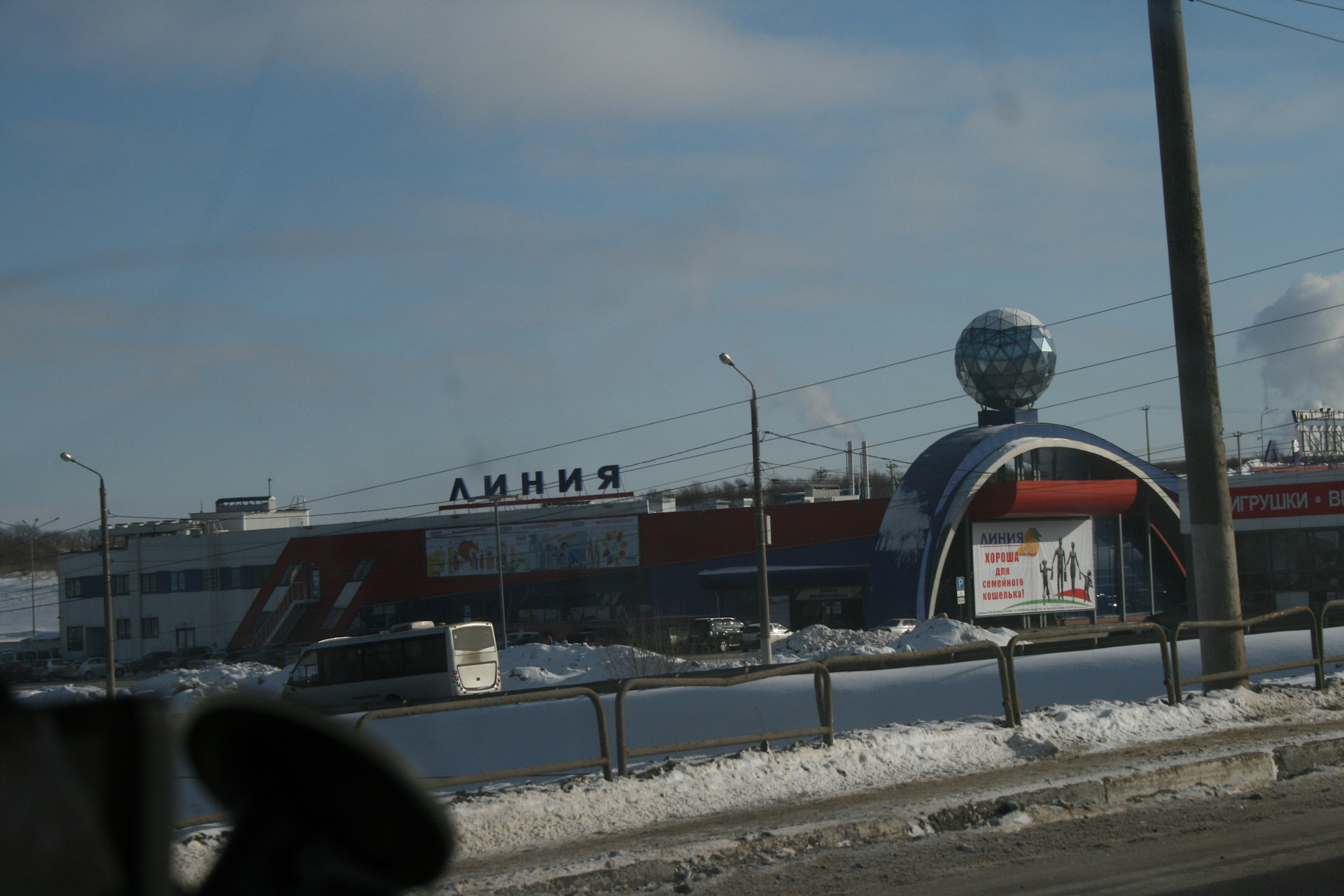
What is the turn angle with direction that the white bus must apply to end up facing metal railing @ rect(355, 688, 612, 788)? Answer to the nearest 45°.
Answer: approximately 135° to its left

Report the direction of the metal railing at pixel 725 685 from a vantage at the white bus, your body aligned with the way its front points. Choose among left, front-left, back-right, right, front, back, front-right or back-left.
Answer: back-left

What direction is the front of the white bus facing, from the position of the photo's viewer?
facing away from the viewer and to the left of the viewer

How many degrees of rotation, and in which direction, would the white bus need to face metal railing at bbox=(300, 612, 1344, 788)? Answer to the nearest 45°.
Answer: approximately 135° to its left
